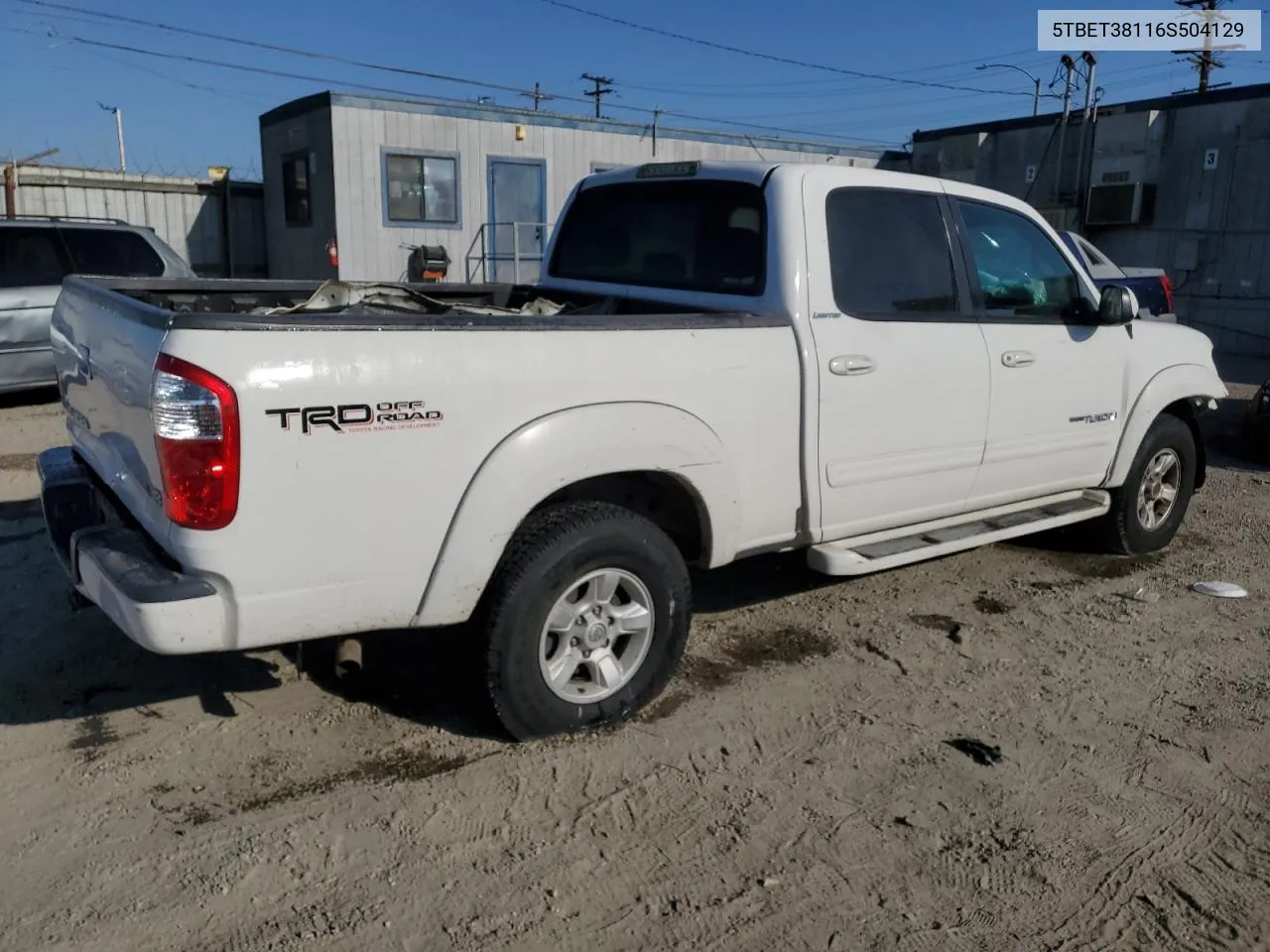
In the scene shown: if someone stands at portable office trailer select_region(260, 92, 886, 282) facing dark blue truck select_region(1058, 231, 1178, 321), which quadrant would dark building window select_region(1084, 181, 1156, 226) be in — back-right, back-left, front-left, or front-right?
front-left

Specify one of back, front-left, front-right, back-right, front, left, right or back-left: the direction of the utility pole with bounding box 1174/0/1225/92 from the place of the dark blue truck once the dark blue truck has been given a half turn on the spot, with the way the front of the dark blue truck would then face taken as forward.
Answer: left

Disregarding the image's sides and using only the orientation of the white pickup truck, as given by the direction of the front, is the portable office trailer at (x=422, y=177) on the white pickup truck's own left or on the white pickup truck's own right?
on the white pickup truck's own left

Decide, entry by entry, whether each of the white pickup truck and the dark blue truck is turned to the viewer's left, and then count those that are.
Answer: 1

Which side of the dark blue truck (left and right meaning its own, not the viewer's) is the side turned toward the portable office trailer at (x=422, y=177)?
front

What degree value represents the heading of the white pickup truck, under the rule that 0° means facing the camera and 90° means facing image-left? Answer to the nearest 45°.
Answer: approximately 225°
